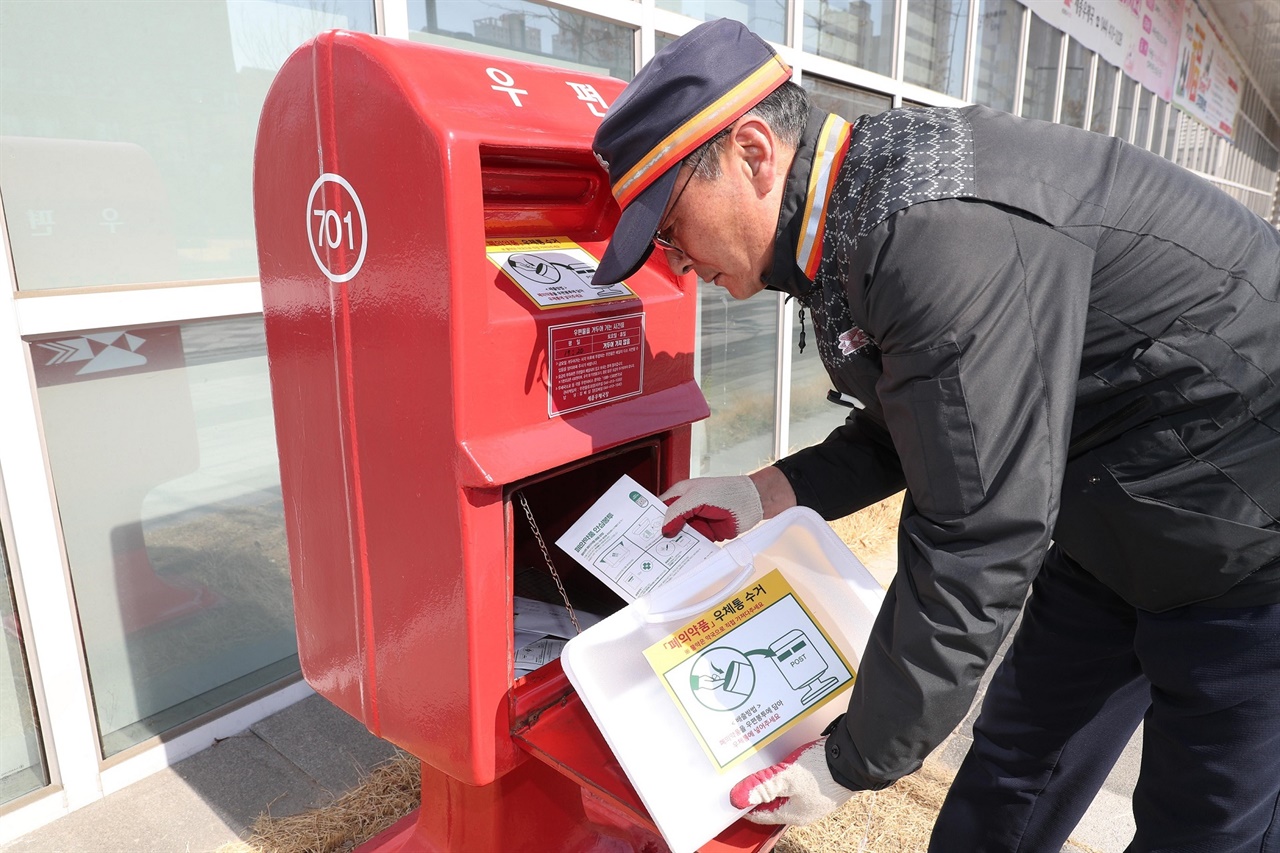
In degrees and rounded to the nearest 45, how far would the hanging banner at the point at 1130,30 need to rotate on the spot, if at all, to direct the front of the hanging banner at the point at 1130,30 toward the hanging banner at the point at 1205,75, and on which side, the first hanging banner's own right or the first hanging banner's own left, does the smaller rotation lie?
approximately 135° to the first hanging banner's own left

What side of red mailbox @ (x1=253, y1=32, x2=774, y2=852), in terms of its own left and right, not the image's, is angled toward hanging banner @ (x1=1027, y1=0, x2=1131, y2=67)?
left

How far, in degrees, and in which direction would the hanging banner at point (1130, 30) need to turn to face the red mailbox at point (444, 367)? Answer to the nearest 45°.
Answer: approximately 45° to its right

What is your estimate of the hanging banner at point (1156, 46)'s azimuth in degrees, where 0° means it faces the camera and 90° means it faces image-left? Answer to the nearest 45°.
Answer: approximately 315°

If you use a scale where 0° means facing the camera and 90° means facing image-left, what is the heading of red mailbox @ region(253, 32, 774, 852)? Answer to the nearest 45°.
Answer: approximately 315°

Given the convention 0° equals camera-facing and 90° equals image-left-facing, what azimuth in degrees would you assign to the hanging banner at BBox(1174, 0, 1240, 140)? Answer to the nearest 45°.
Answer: approximately 315°

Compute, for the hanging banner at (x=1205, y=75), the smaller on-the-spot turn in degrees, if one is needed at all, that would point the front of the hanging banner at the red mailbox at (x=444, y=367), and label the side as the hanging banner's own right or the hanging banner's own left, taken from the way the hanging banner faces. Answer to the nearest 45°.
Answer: approximately 45° to the hanging banner's own right

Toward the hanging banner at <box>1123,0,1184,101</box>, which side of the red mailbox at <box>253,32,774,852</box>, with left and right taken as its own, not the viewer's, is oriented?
left
